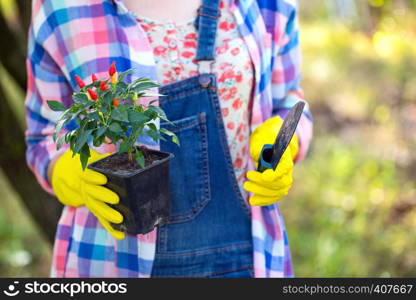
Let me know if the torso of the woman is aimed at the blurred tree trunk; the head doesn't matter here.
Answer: no

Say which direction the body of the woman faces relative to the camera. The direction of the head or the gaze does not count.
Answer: toward the camera
